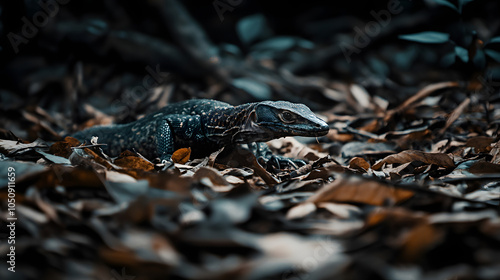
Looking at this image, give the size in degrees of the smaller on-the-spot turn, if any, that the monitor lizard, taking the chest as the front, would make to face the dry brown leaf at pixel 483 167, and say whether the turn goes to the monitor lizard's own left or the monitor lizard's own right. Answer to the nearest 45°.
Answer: approximately 45° to the monitor lizard's own right

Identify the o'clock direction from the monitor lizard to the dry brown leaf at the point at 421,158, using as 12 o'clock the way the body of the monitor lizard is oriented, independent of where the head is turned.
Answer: The dry brown leaf is roughly at 1 o'clock from the monitor lizard.

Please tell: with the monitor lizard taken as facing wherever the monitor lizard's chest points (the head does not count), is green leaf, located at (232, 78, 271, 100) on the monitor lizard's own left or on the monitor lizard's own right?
on the monitor lizard's own left

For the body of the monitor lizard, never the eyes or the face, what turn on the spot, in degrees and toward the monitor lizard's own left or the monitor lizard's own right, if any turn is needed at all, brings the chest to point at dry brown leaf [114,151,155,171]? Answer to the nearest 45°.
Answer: approximately 135° to the monitor lizard's own right

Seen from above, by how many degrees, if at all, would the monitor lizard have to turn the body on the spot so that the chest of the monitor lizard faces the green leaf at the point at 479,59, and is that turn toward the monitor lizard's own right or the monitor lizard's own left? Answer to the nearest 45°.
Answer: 0° — it already faces it

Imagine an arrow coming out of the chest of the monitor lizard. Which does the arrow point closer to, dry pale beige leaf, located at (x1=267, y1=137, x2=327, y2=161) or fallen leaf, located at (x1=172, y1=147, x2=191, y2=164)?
the dry pale beige leaf

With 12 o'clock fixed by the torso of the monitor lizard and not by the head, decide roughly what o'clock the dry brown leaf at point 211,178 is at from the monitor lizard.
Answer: The dry brown leaf is roughly at 3 o'clock from the monitor lizard.

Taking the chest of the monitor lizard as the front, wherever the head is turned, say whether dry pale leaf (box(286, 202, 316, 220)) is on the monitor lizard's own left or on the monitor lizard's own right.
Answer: on the monitor lizard's own right

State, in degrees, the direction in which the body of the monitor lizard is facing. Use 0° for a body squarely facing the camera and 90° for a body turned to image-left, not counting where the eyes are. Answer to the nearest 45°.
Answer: approximately 270°
